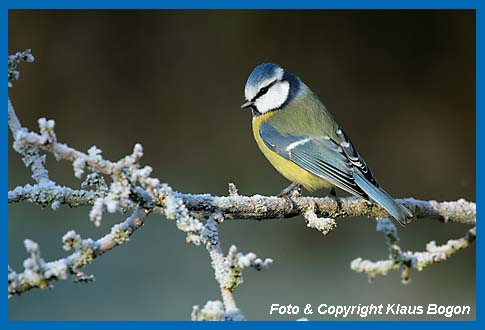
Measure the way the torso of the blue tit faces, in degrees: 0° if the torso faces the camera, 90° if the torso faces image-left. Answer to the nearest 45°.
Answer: approximately 90°
